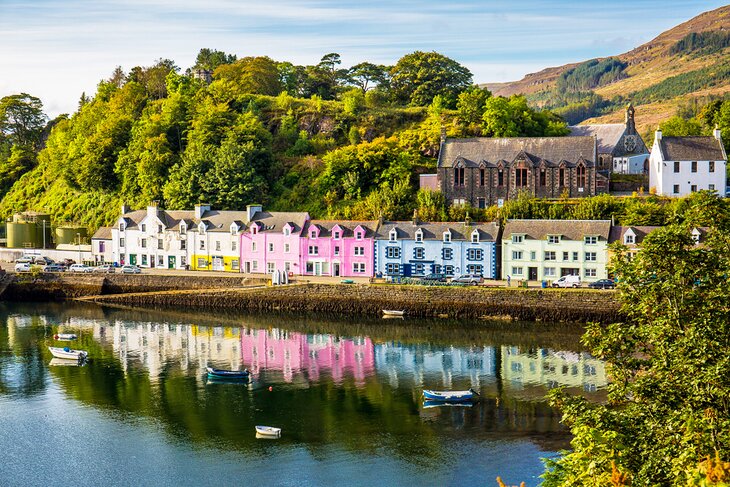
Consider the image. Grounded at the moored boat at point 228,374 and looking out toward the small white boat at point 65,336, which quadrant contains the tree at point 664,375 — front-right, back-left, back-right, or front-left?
back-left

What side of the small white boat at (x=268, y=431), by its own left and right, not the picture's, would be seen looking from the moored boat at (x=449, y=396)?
back

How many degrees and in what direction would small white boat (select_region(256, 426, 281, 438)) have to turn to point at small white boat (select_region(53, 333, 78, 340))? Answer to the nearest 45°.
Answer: approximately 45° to its right

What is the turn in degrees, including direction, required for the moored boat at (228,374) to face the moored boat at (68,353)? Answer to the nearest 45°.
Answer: approximately 45° to its right

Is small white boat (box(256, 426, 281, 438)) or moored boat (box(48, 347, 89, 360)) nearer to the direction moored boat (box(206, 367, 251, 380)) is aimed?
the moored boat

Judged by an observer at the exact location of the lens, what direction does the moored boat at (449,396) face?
facing to the left of the viewer

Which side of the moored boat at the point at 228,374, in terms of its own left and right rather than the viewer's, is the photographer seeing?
left

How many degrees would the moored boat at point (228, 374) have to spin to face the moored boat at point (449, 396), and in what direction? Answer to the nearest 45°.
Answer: approximately 135° to its left

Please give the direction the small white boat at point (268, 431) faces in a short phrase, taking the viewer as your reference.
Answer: facing to the left of the viewer

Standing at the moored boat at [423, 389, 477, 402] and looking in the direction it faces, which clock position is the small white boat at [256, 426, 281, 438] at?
The small white boat is roughly at 11 o'clock from the moored boat.
